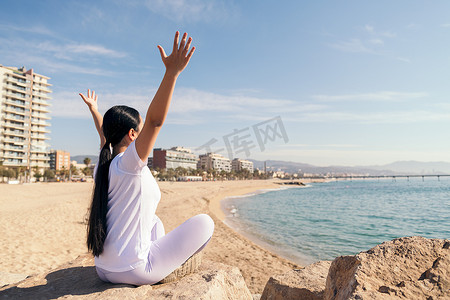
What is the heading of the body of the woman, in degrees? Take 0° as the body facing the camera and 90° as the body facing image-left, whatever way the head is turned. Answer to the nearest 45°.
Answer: approximately 225°

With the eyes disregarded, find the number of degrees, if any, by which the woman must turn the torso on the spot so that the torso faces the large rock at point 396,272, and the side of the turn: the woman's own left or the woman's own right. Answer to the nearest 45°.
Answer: approximately 45° to the woman's own right

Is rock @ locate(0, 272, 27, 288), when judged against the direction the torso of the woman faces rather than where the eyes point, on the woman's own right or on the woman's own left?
on the woman's own left

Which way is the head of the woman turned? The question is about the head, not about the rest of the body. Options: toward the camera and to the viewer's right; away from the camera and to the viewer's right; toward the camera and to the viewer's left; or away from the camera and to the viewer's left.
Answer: away from the camera and to the viewer's right
